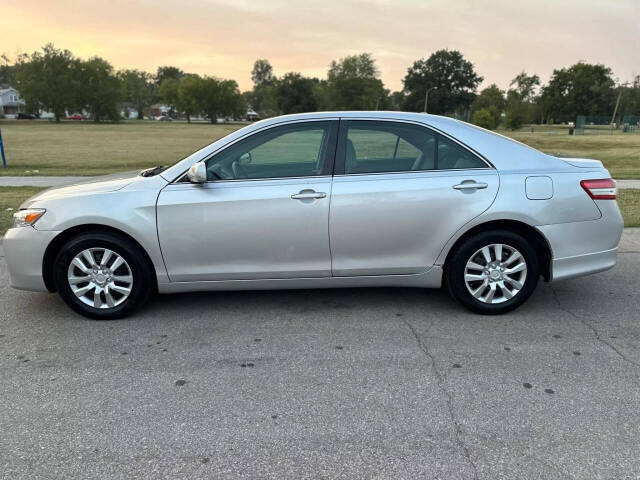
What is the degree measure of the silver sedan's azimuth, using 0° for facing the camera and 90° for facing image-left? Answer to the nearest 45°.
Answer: approximately 90°
